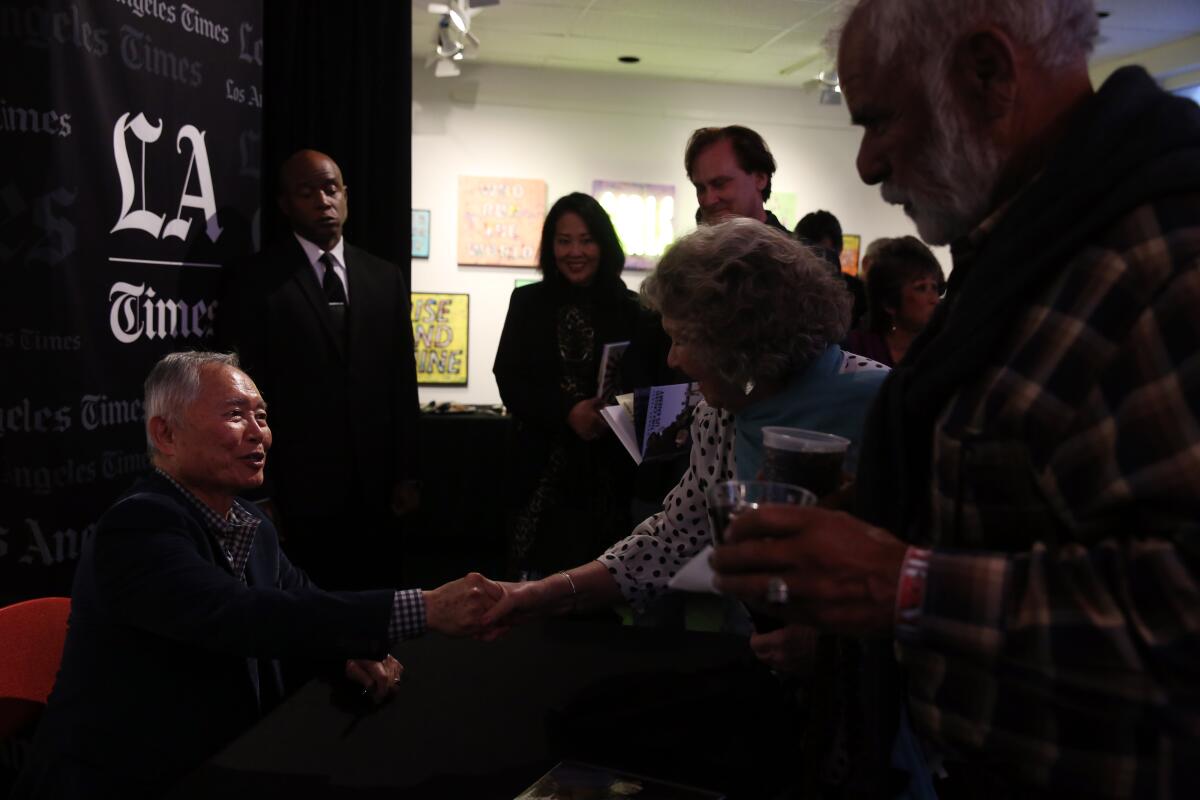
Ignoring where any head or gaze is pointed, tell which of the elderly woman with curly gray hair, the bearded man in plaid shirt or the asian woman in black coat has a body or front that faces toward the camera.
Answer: the asian woman in black coat

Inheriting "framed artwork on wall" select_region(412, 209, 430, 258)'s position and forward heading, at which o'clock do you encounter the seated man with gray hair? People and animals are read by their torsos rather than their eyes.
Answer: The seated man with gray hair is roughly at 12 o'clock from the framed artwork on wall.

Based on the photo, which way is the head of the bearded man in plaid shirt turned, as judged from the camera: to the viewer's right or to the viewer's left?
to the viewer's left

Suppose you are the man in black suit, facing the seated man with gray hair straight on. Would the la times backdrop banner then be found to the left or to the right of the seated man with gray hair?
right

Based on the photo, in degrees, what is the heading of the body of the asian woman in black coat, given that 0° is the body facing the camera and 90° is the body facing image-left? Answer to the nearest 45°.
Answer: approximately 0°

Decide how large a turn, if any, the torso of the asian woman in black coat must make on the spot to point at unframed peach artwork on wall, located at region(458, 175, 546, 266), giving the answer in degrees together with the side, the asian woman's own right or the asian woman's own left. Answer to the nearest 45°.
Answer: approximately 180°

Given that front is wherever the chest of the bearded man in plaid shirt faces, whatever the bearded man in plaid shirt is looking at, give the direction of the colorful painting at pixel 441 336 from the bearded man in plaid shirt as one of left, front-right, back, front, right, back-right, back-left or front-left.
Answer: front-right

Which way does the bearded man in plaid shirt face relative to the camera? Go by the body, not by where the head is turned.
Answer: to the viewer's left

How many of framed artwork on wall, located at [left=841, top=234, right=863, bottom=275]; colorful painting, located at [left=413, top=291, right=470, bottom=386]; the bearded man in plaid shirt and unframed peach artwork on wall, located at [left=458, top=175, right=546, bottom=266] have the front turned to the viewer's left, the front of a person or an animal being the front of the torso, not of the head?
1
